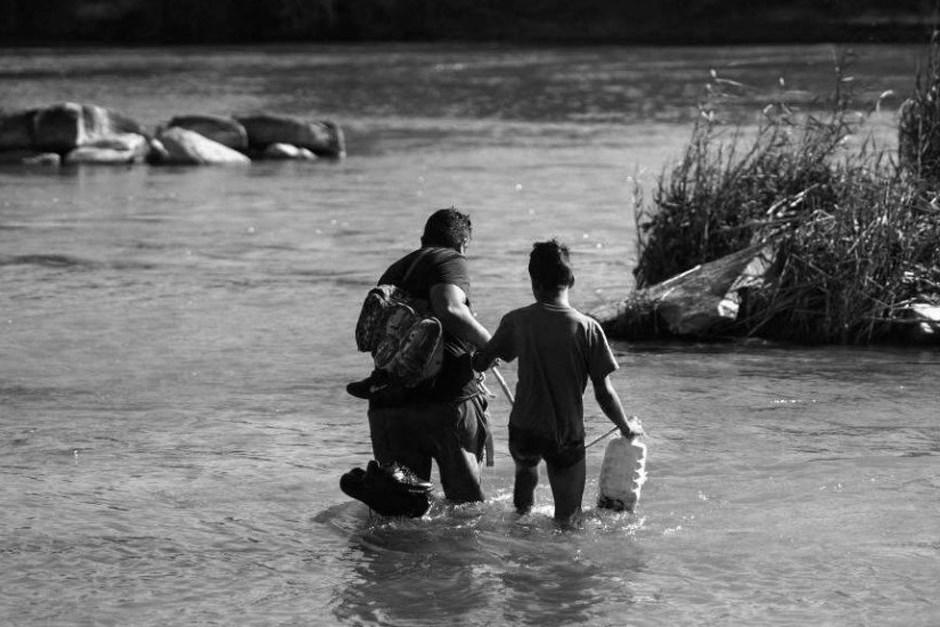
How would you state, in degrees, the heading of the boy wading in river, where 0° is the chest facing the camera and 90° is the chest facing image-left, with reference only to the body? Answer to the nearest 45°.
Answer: approximately 180°

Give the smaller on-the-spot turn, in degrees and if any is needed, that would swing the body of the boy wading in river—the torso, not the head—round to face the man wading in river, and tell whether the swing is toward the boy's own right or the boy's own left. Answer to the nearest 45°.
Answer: approximately 90° to the boy's own left
